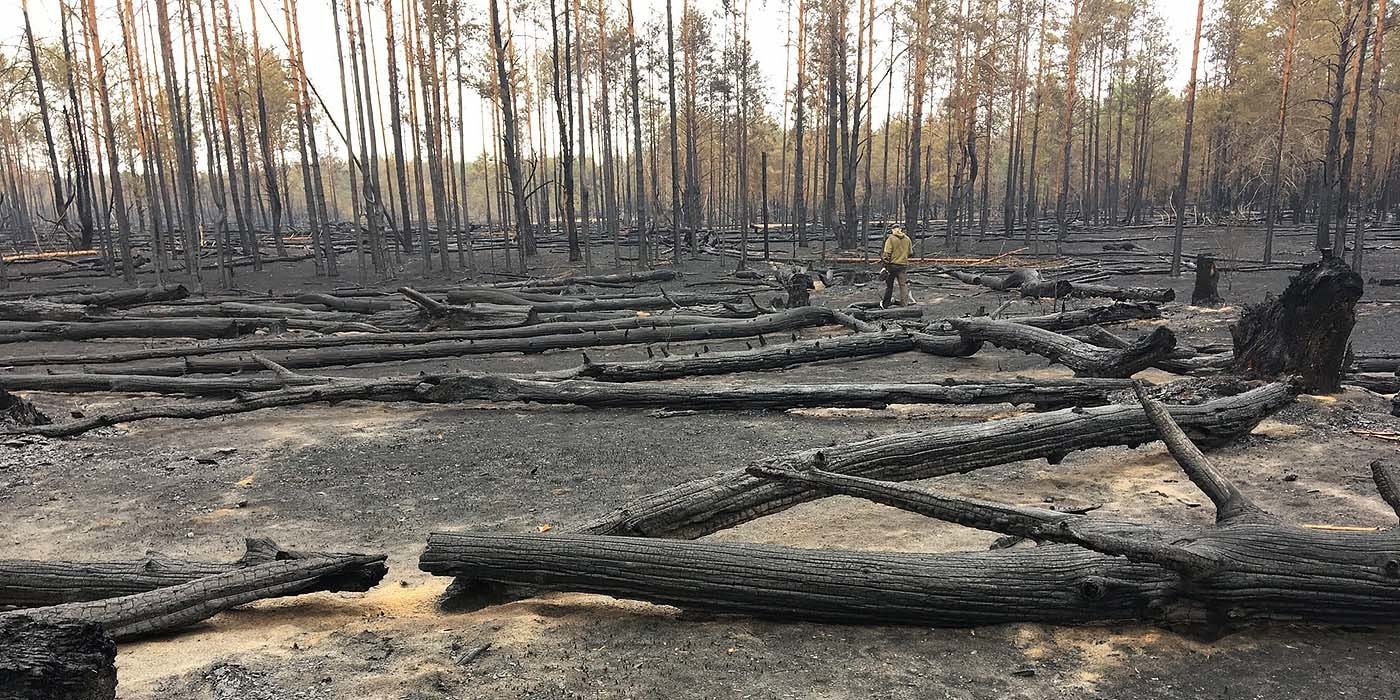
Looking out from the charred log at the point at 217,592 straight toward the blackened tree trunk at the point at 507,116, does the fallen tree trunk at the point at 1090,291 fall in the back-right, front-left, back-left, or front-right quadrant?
front-right

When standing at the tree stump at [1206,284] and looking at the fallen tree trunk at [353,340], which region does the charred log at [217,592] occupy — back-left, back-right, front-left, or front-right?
front-left

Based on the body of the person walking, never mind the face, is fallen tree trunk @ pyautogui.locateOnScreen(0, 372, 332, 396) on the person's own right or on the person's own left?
on the person's own left

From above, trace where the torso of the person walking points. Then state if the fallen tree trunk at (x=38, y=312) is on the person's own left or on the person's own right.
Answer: on the person's own left

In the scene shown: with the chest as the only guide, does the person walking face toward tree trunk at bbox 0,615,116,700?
no

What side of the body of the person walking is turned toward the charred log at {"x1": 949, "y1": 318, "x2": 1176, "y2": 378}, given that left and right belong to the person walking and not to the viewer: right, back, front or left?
back
